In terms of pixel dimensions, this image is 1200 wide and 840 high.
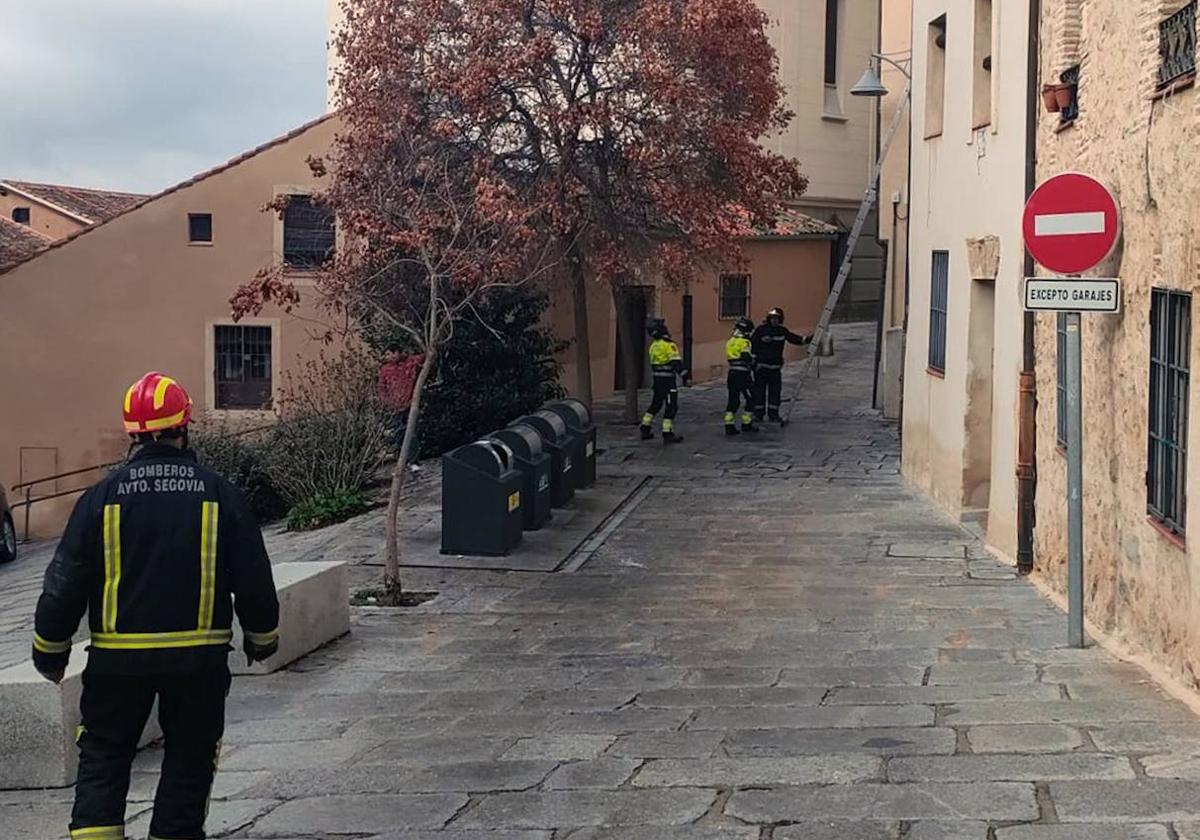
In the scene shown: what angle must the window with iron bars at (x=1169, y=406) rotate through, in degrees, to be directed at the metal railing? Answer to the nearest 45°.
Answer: approximately 45° to its right

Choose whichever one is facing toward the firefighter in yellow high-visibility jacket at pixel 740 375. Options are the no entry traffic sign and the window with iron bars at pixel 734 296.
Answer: the window with iron bars

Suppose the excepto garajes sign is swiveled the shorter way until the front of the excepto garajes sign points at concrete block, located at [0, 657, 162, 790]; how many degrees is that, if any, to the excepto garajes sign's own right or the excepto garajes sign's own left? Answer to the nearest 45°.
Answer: approximately 45° to the excepto garajes sign's own right

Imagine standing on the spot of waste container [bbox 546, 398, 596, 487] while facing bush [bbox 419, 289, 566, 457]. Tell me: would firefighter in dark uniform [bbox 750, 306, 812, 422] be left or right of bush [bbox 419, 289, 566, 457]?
right

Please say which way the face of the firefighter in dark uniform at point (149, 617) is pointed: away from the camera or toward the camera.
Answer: away from the camera

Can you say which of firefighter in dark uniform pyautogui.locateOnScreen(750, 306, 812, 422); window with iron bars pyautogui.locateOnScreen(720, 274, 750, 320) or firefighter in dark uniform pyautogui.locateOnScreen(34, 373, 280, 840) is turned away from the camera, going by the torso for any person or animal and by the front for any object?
firefighter in dark uniform pyautogui.locateOnScreen(34, 373, 280, 840)

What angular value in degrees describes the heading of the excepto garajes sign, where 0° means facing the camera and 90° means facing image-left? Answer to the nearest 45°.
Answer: approximately 0°

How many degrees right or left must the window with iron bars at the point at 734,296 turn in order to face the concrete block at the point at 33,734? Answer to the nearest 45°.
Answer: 0° — it already faces it

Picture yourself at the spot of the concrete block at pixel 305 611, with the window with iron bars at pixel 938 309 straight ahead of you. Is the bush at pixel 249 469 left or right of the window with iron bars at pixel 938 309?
left

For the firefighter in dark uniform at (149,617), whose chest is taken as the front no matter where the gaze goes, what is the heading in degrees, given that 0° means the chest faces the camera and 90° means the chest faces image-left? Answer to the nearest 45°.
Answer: approximately 180°

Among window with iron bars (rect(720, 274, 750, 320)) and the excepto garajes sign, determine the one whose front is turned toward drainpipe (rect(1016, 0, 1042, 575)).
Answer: the window with iron bars

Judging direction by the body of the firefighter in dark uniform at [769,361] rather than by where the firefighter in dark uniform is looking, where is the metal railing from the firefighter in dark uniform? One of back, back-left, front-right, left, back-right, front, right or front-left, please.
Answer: right
